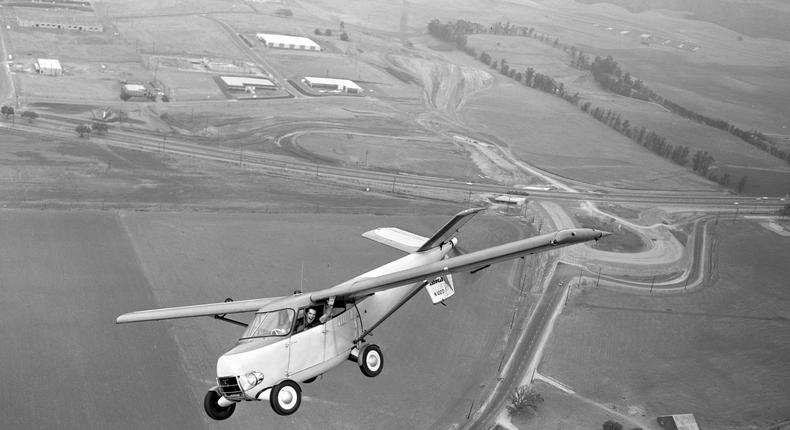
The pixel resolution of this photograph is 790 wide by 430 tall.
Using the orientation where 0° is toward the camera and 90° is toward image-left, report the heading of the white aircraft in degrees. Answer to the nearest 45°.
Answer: approximately 45°
